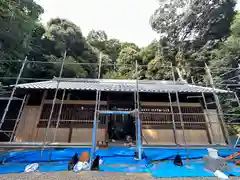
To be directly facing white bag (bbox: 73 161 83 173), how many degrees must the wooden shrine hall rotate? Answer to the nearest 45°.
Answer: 0° — it already faces it

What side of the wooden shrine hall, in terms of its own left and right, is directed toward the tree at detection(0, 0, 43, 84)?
right

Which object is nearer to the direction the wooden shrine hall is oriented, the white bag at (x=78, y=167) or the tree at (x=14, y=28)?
the white bag

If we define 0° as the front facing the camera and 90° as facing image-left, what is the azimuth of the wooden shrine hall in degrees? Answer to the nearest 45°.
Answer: approximately 0°

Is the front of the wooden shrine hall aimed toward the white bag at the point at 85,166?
yes
